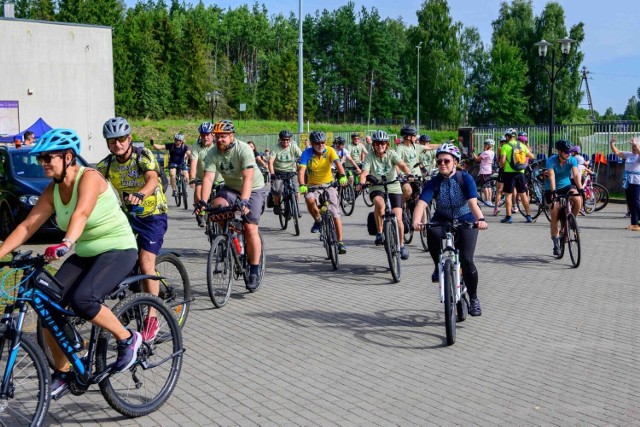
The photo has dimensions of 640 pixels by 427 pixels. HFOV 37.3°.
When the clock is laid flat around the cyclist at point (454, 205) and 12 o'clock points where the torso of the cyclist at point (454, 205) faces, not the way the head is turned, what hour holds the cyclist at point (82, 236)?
the cyclist at point (82, 236) is roughly at 1 o'clock from the cyclist at point (454, 205).

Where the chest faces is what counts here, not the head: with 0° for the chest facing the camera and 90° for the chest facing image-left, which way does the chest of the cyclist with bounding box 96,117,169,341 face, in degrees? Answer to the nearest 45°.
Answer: approximately 45°

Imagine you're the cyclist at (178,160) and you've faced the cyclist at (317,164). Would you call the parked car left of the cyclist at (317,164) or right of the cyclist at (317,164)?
right

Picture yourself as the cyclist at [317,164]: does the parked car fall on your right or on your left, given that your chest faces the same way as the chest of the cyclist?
on your right

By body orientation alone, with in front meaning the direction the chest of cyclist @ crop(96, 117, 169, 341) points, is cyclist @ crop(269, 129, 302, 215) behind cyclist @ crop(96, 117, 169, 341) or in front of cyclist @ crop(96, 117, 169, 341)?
behind

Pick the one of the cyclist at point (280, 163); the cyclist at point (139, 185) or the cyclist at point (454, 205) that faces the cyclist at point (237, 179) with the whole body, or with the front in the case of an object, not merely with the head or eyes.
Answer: the cyclist at point (280, 163)

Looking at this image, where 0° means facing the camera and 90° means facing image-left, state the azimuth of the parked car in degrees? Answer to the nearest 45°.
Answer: approximately 315°
